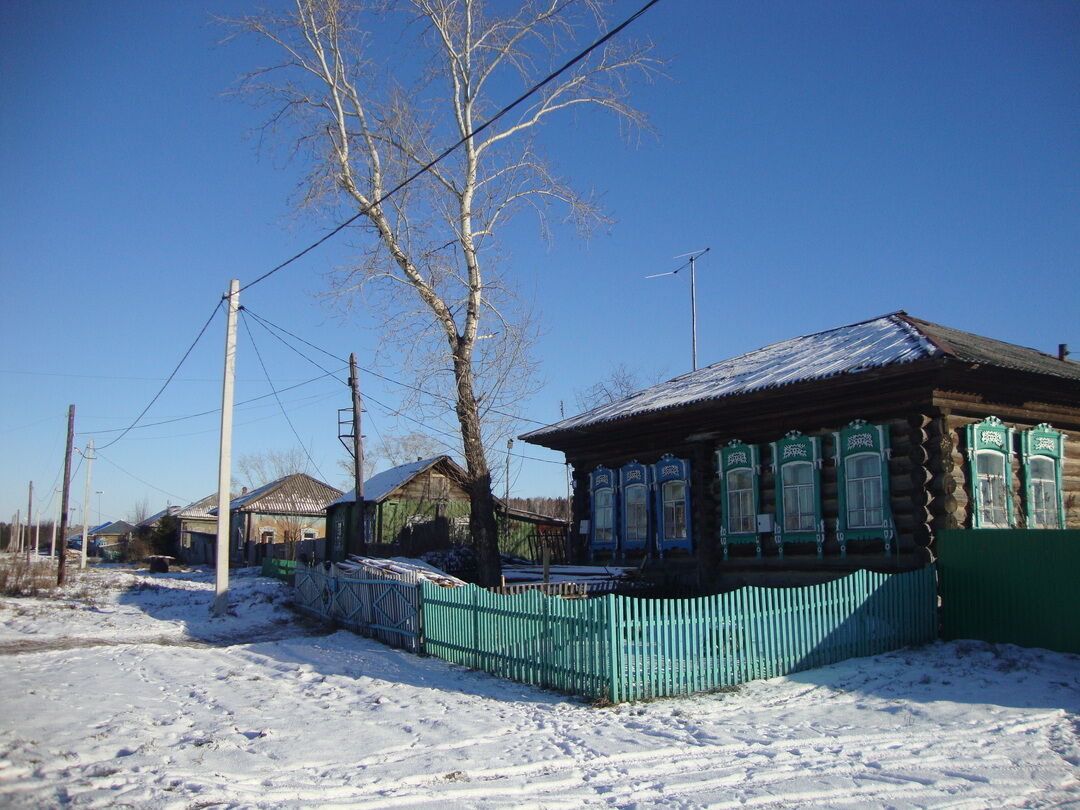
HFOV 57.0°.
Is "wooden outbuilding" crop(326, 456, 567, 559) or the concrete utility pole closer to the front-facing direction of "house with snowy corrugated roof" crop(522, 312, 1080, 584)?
the concrete utility pole

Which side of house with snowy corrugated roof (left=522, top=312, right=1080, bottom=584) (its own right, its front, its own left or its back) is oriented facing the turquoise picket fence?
front

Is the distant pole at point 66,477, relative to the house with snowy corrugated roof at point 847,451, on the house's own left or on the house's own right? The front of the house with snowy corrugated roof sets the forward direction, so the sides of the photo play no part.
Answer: on the house's own right

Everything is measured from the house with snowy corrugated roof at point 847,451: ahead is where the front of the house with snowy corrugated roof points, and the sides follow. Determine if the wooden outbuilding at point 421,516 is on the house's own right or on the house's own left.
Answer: on the house's own right

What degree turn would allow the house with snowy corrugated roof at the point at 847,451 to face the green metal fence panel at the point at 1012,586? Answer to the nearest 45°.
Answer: approximately 90° to its left

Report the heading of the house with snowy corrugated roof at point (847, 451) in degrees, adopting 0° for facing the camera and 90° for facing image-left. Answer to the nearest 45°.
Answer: approximately 45°

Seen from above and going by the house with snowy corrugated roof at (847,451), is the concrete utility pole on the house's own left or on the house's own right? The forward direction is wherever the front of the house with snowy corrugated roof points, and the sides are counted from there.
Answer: on the house's own right
